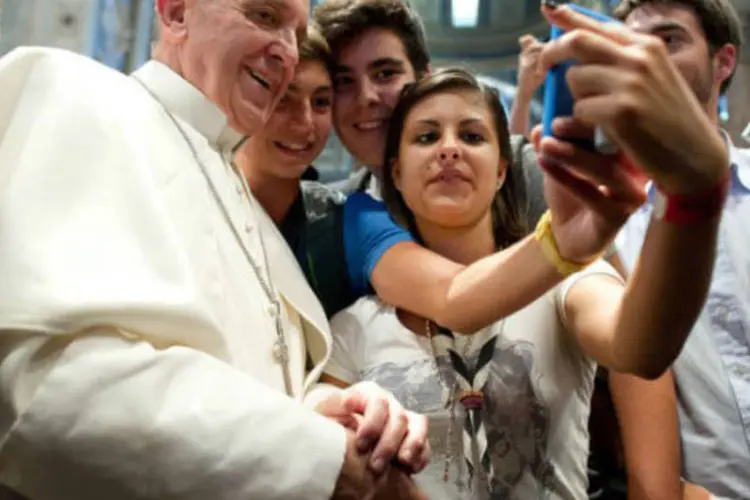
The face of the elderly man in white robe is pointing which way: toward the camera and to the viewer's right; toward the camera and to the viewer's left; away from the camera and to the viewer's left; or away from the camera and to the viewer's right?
toward the camera and to the viewer's right

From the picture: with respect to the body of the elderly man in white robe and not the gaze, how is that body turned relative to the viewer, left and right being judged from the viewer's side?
facing the viewer and to the right of the viewer
